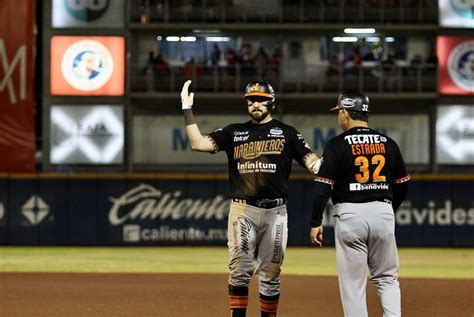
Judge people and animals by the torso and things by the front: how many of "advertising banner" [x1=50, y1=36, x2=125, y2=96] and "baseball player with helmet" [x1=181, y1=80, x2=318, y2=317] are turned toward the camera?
2

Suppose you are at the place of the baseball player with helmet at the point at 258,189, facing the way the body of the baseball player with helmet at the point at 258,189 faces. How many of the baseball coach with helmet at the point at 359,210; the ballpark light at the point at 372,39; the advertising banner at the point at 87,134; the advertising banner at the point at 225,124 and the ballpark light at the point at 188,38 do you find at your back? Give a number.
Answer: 4

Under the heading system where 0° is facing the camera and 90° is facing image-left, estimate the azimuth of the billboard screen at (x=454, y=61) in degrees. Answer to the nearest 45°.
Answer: approximately 0°

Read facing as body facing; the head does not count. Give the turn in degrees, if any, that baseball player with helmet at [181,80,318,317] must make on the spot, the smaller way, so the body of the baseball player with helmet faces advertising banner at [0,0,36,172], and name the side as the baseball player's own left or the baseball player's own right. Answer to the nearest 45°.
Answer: approximately 180°

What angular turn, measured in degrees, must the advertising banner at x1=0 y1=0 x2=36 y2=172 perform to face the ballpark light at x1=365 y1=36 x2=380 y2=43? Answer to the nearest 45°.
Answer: approximately 135° to its left

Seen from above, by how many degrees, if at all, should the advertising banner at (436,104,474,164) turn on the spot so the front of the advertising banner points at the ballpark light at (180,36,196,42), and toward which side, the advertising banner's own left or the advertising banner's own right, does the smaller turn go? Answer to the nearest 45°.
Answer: approximately 90° to the advertising banner's own right

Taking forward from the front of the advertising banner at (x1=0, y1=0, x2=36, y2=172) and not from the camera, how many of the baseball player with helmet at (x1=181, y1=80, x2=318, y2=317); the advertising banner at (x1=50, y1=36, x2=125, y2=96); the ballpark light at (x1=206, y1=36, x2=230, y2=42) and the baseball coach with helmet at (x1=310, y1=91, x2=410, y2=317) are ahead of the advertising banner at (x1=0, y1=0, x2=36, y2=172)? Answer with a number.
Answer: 2

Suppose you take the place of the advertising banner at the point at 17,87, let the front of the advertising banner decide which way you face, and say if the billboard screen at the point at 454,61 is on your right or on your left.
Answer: on your left

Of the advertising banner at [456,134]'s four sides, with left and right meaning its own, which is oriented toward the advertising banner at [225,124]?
right
